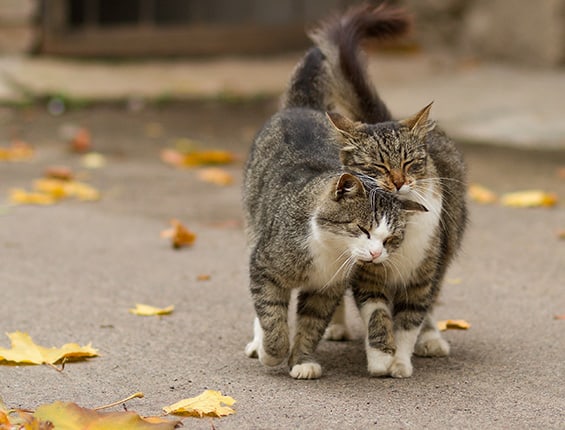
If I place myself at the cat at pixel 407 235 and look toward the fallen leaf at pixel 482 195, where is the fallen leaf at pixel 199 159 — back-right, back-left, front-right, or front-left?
front-left

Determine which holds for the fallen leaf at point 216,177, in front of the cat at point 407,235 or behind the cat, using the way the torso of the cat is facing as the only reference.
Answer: behind

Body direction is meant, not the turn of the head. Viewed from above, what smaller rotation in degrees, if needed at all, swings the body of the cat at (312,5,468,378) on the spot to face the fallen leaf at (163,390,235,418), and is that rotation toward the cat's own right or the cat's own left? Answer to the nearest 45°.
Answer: approximately 45° to the cat's own right

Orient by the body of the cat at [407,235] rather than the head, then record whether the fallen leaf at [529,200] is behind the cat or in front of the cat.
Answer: behind

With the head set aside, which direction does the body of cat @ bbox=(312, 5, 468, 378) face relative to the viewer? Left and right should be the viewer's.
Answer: facing the viewer

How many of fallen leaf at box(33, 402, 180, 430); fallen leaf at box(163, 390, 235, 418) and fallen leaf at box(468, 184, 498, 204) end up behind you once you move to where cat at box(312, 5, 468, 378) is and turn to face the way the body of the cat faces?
1

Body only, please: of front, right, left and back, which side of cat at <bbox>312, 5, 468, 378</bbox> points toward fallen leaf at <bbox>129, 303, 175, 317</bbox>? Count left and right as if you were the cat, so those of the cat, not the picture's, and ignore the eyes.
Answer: right

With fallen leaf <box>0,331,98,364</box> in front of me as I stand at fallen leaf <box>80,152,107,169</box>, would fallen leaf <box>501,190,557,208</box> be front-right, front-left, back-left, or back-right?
front-left

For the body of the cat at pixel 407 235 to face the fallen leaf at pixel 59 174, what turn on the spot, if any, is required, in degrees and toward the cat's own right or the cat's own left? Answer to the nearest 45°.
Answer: approximately 135° to the cat's own right

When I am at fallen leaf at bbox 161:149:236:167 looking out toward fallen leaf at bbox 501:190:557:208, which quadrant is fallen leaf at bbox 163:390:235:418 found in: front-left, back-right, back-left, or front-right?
front-right

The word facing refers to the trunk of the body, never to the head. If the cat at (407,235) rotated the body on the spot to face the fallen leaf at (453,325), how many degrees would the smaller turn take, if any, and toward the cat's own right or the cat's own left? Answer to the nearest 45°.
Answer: approximately 135° to the cat's own left
